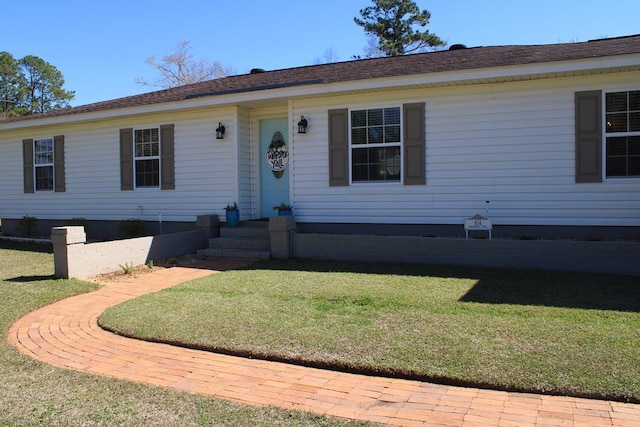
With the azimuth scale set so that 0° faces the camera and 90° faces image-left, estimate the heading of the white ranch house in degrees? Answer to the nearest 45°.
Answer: approximately 45°
